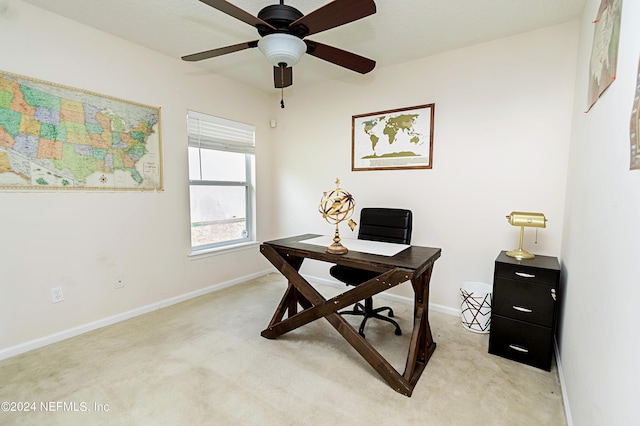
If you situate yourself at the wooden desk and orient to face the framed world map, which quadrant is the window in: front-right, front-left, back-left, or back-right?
front-left

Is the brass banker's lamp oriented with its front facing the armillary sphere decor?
no

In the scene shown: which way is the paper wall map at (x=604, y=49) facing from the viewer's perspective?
to the viewer's left

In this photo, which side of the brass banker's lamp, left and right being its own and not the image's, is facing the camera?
front

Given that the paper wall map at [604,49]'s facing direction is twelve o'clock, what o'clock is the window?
The window is roughly at 12 o'clock from the paper wall map.

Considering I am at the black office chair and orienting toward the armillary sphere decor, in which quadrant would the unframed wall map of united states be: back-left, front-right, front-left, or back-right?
front-right

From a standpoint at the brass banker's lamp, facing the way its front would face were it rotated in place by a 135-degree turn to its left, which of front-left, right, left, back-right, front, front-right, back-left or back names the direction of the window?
back-left

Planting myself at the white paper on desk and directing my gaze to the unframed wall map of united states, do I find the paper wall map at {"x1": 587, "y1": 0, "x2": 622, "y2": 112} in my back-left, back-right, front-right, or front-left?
back-left

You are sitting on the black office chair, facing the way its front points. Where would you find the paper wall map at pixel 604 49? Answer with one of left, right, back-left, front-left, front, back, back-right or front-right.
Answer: left

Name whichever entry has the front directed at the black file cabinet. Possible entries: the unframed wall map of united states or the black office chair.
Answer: the unframed wall map of united states

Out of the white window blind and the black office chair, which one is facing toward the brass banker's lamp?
the white window blind

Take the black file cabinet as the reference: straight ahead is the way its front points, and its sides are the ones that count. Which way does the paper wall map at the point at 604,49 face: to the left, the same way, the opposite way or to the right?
to the right

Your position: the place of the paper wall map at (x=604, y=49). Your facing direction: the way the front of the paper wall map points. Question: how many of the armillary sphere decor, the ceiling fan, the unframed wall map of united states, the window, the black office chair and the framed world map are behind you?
0

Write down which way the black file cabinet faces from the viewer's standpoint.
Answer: facing the viewer

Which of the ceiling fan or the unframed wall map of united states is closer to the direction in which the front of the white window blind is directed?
the ceiling fan

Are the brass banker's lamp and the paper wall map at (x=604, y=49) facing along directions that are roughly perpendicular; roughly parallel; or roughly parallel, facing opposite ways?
roughly perpendicular
